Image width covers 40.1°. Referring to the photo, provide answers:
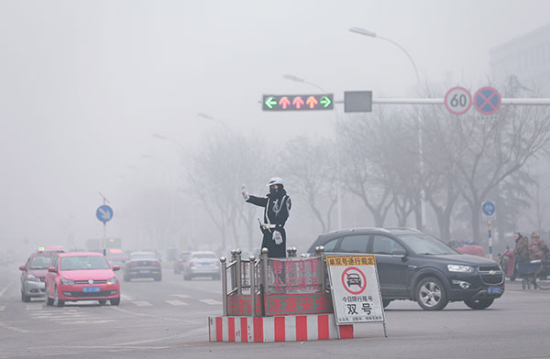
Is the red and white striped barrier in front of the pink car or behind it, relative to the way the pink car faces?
in front

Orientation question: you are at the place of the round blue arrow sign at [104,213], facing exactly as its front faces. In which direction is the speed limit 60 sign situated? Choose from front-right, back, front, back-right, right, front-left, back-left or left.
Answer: front-left

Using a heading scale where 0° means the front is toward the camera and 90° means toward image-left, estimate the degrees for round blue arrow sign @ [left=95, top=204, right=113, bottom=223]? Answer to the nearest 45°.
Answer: approximately 0°

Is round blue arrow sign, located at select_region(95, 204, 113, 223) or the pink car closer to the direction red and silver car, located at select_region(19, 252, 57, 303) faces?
the pink car

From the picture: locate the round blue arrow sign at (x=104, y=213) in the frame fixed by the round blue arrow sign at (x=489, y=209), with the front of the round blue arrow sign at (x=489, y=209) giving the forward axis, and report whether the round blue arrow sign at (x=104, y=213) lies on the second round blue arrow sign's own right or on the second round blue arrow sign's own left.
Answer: on the second round blue arrow sign's own right

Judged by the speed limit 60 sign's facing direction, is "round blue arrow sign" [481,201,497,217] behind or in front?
behind

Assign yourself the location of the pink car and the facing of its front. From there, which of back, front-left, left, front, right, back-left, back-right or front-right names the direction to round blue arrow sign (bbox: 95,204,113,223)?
back

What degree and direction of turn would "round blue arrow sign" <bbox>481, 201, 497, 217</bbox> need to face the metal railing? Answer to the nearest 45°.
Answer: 0° — it already faces it
